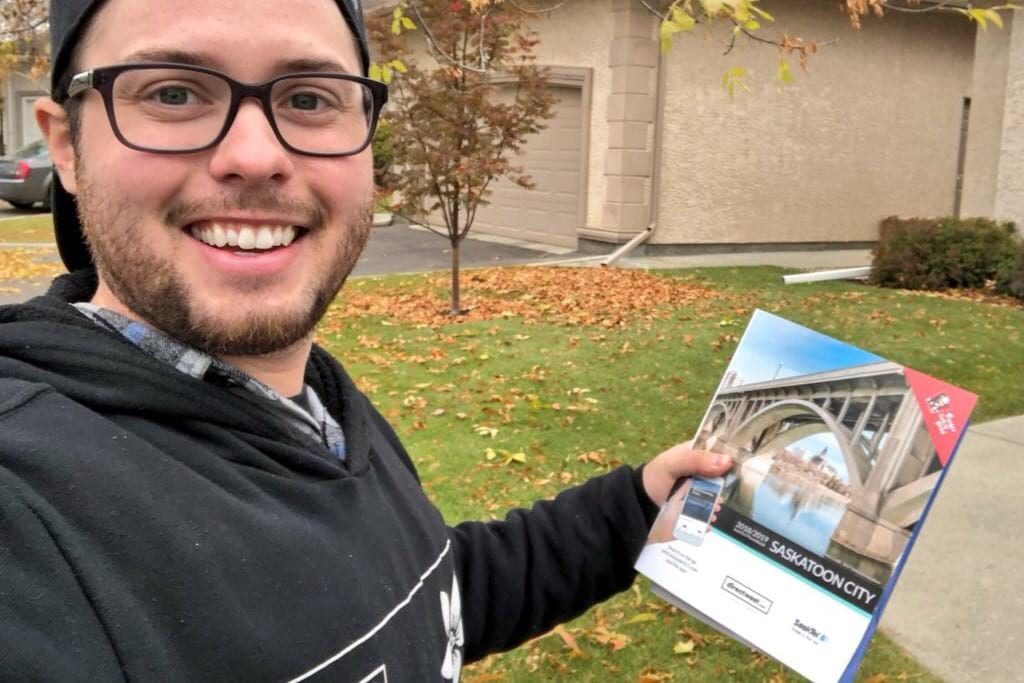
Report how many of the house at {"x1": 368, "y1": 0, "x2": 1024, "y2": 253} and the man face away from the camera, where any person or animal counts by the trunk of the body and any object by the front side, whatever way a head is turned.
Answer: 0

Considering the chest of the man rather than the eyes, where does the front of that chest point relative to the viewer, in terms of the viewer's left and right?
facing the viewer and to the right of the viewer

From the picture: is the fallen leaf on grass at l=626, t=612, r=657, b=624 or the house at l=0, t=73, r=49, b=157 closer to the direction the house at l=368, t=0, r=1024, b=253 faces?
the fallen leaf on grass

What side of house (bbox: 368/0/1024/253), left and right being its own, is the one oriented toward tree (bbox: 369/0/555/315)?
front

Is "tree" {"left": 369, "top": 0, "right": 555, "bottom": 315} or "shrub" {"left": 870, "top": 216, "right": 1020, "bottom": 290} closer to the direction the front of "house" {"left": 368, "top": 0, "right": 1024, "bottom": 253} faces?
the tree

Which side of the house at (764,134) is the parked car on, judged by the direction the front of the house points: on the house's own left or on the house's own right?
on the house's own right
